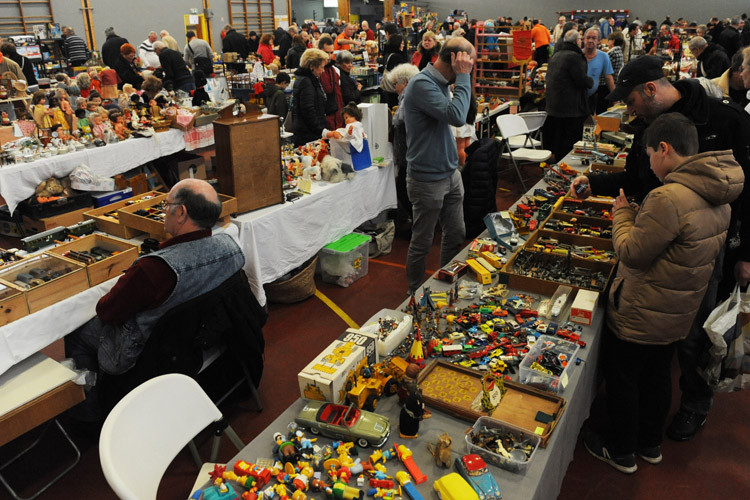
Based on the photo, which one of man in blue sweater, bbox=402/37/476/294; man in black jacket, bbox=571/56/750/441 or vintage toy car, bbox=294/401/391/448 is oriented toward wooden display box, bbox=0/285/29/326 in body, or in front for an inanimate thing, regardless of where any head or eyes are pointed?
the man in black jacket

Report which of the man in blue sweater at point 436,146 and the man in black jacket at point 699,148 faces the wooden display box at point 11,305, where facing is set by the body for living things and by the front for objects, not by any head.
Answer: the man in black jacket

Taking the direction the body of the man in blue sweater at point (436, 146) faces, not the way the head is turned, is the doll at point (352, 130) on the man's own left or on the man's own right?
on the man's own left

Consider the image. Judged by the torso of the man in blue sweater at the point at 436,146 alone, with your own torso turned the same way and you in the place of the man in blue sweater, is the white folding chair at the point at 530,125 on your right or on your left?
on your left

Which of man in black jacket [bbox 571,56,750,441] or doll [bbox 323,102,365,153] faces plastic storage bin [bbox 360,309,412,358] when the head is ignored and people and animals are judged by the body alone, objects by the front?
the man in black jacket

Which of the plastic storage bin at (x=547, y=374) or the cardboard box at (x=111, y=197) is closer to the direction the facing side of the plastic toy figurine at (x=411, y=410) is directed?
the plastic storage bin

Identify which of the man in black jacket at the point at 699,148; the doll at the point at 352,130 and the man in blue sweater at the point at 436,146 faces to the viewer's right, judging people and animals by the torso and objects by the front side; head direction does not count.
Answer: the man in blue sweater

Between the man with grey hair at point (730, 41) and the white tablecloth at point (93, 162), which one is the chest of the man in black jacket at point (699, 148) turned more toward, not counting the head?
the white tablecloth

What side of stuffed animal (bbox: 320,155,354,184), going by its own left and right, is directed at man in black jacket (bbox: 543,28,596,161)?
back

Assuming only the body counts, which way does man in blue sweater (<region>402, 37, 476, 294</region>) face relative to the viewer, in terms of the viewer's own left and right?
facing to the right of the viewer
